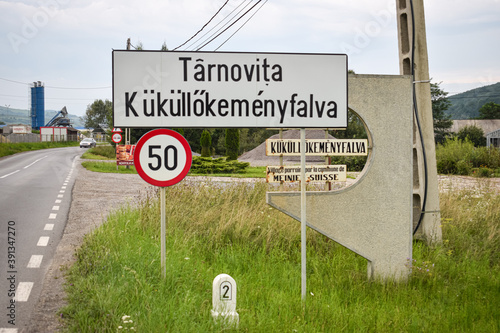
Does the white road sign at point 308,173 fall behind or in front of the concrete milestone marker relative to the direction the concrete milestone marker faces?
behind

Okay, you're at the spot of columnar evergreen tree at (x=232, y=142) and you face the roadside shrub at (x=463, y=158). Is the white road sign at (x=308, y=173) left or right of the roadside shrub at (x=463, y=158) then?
right

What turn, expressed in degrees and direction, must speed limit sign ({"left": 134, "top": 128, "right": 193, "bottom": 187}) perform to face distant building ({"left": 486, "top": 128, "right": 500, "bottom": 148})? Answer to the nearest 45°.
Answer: approximately 135° to its left

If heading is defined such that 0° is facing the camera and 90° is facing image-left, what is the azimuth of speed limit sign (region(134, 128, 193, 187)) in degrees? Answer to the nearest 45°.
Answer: approximately 0°
